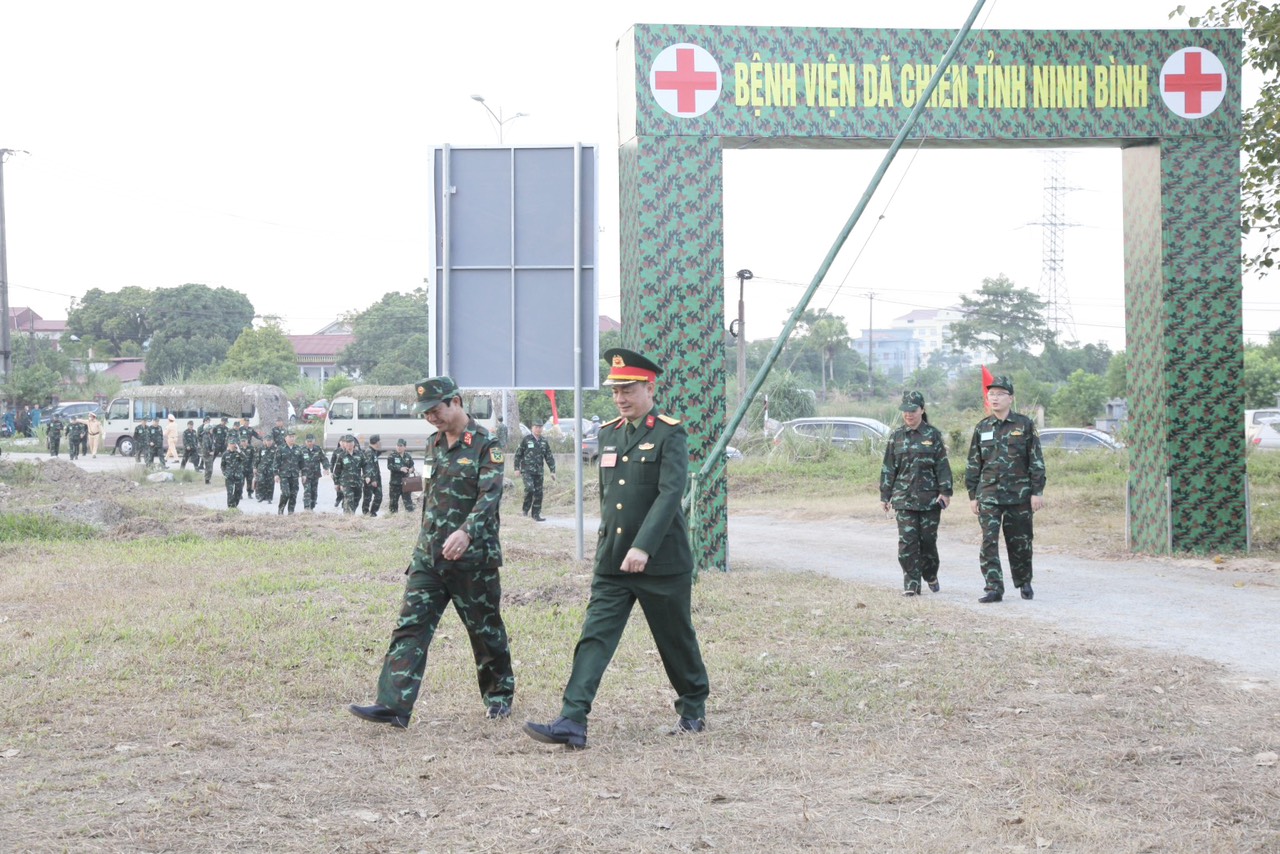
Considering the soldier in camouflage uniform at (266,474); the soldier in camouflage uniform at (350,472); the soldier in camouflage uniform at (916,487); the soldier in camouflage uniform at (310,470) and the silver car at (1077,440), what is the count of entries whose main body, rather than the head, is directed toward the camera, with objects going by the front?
4

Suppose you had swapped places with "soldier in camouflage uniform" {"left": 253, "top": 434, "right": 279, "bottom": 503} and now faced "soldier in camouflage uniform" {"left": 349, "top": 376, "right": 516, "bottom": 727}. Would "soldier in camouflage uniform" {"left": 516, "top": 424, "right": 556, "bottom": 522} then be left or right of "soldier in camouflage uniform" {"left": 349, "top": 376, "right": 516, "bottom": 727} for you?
left

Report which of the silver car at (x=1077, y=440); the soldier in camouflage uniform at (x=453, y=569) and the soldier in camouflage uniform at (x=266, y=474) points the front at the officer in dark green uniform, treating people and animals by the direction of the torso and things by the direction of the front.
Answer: the soldier in camouflage uniform at (x=266, y=474)

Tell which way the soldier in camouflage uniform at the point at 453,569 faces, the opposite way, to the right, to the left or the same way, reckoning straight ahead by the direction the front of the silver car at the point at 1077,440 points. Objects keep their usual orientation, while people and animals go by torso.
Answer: to the right

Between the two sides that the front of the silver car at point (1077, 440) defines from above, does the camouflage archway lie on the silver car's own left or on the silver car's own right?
on the silver car's own right

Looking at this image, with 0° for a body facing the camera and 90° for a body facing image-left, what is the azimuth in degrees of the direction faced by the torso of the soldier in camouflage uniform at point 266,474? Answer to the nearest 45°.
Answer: approximately 0°
